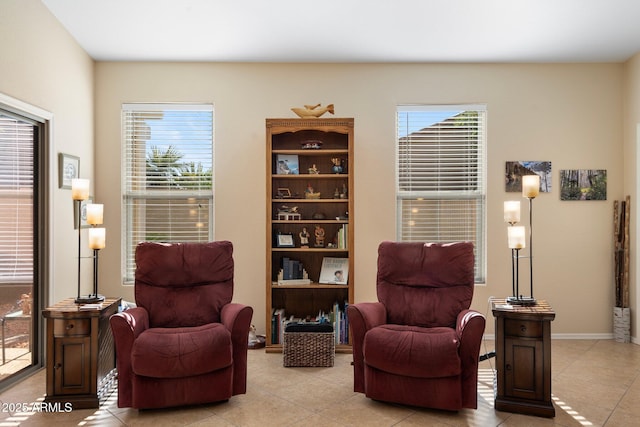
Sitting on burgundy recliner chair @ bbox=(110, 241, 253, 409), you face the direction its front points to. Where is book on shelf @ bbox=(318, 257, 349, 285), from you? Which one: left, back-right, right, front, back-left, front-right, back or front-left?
back-left

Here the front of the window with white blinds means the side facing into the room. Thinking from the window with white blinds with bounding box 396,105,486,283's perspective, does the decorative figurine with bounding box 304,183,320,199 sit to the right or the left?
on its right

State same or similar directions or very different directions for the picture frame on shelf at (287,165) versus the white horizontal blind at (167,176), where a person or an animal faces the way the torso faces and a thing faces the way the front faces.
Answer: same or similar directions

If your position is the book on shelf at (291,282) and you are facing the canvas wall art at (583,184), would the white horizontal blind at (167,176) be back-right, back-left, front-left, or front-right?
back-left

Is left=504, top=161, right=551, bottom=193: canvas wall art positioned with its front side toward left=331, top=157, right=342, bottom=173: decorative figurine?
no

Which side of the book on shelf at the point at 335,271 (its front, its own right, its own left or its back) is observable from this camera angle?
front

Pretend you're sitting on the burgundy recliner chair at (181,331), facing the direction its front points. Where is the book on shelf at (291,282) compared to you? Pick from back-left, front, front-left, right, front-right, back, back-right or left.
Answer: back-left

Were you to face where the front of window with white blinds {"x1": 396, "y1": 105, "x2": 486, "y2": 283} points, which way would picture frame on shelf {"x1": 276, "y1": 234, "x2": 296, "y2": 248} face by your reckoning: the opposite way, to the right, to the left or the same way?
the same way

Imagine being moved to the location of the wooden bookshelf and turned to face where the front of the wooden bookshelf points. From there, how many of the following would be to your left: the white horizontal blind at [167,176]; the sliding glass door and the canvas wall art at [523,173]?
1

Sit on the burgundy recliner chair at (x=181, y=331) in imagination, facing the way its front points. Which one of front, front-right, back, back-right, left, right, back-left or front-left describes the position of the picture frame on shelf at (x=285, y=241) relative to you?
back-left

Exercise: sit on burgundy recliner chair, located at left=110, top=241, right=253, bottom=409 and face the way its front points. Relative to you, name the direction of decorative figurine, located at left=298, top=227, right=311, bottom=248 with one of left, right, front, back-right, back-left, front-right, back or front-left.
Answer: back-left

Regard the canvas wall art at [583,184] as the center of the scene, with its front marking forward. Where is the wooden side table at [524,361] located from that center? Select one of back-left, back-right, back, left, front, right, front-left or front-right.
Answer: front

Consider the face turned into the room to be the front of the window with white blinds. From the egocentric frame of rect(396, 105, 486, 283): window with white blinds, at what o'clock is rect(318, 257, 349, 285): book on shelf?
The book on shelf is roughly at 2 o'clock from the window with white blinds.

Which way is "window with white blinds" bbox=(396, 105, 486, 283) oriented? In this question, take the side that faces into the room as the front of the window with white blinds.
toward the camera

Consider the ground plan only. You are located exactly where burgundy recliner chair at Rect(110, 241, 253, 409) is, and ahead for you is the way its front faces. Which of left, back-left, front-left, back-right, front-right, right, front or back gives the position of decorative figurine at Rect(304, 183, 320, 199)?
back-left

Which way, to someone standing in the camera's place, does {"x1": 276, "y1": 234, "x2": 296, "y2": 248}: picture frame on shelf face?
facing the viewer

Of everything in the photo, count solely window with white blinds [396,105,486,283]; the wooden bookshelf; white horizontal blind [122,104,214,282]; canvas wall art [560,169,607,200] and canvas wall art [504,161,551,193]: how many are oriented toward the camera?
5

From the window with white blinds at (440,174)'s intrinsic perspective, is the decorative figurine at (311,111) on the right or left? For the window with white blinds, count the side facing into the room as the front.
on its right
